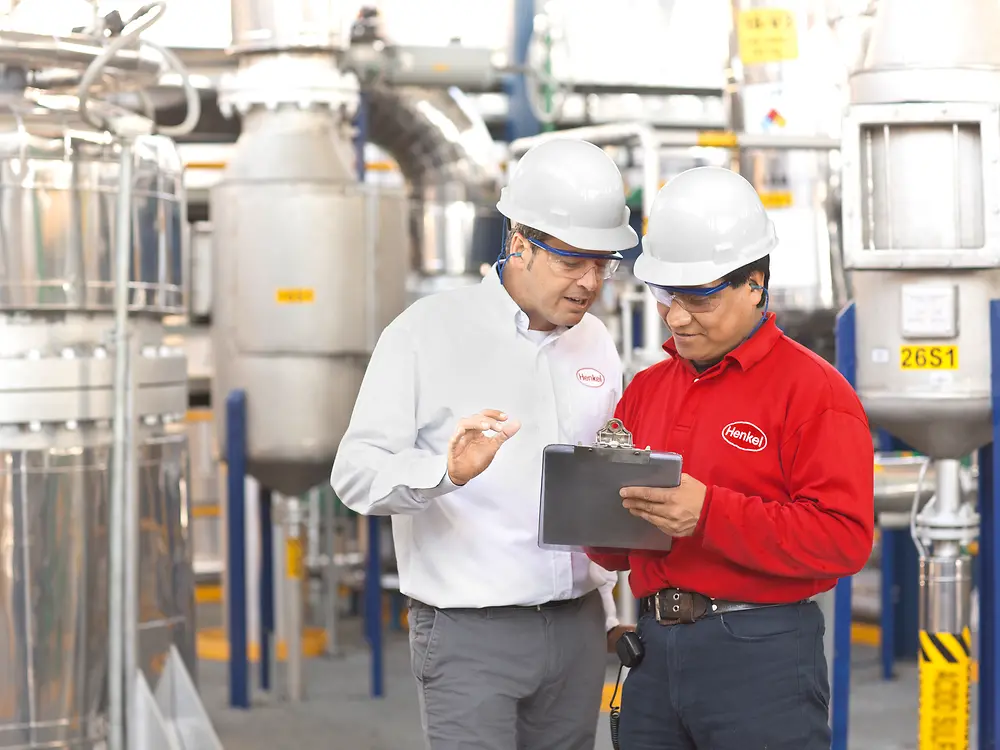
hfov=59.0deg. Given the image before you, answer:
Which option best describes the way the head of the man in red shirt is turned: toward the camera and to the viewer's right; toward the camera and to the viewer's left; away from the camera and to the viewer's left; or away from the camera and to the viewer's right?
toward the camera and to the viewer's left

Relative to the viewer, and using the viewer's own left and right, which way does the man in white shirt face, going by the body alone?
facing the viewer and to the right of the viewer

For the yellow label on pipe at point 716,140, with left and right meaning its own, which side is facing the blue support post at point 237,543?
right

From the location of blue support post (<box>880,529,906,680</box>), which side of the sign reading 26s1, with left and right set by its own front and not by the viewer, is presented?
back

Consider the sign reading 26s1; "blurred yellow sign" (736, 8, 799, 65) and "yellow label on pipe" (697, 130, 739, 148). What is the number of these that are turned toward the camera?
3

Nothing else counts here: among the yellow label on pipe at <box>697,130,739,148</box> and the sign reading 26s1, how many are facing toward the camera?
2

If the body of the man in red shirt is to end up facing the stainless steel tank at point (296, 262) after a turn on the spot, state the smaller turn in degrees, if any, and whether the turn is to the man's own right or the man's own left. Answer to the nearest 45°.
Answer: approximately 90° to the man's own right

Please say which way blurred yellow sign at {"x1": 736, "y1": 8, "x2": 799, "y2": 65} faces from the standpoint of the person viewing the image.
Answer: facing the viewer

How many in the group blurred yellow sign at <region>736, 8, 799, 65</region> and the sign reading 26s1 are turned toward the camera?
2

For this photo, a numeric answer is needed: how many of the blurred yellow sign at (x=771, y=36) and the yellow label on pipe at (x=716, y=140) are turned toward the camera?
2

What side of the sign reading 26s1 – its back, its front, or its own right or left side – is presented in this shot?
front

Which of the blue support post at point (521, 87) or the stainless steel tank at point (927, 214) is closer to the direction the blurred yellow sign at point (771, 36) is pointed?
the stainless steel tank

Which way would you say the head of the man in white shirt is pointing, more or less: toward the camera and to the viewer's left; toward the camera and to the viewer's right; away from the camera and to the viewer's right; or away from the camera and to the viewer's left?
toward the camera and to the viewer's right

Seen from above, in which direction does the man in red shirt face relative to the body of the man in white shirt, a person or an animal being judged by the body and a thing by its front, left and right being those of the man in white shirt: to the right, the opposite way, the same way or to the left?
to the right

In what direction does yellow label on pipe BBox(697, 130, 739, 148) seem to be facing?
toward the camera
